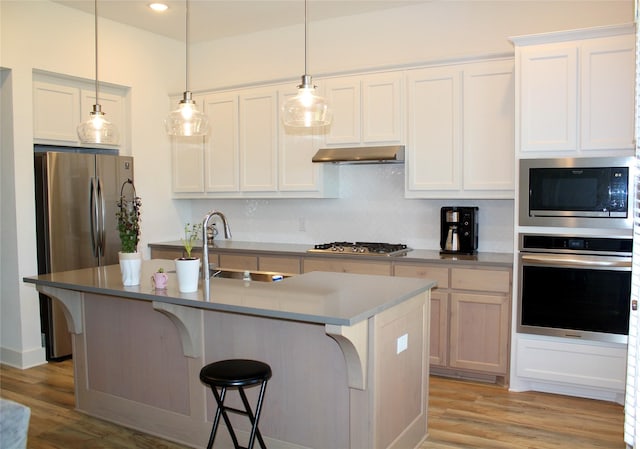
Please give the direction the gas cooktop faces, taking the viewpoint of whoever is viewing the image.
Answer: facing the viewer and to the left of the viewer

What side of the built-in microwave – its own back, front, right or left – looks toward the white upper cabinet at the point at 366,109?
right

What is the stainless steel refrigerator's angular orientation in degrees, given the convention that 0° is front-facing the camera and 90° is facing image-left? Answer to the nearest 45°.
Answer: approximately 315°

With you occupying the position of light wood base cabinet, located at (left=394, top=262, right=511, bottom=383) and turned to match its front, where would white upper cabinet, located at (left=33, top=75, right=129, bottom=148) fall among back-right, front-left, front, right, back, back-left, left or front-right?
right

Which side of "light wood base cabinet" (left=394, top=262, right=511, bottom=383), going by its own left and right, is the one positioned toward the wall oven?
left

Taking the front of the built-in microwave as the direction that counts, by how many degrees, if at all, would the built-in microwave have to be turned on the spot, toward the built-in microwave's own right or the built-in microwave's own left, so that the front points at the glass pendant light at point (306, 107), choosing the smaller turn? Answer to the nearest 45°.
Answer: approximately 45° to the built-in microwave's own right

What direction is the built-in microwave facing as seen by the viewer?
toward the camera

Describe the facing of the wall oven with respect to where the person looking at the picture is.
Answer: facing the viewer

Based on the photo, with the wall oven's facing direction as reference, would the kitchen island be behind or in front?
in front

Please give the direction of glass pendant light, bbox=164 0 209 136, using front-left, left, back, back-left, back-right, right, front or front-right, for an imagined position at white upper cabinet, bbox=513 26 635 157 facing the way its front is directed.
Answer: front-right

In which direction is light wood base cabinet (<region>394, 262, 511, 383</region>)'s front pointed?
toward the camera

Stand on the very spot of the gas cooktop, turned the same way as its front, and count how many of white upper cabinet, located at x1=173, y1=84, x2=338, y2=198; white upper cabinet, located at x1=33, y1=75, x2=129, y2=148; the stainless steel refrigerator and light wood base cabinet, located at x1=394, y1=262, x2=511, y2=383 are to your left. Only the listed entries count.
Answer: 1

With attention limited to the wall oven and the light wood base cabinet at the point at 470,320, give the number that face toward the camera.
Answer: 2

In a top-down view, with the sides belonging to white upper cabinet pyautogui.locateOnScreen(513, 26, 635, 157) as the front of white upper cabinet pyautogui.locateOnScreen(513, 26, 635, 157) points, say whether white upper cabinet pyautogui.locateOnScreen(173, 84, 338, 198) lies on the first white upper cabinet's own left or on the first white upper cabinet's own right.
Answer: on the first white upper cabinet's own right
